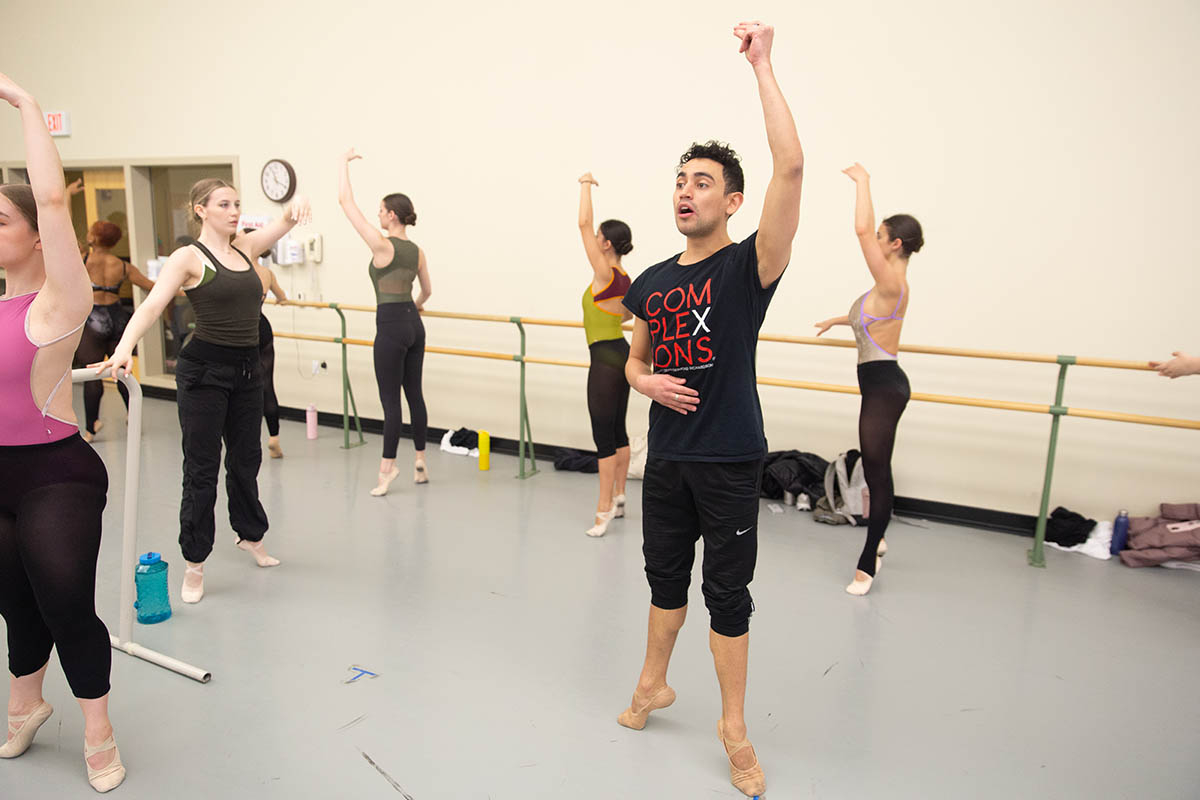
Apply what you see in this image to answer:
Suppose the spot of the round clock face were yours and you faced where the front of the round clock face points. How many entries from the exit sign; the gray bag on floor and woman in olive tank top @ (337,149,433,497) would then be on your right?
1

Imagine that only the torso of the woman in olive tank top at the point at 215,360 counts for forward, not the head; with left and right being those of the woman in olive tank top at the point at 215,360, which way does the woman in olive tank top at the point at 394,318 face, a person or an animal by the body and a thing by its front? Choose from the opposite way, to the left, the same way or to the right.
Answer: the opposite way

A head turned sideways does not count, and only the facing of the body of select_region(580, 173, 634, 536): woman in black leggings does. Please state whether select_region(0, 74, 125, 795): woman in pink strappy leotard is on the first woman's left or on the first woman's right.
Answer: on the first woman's left

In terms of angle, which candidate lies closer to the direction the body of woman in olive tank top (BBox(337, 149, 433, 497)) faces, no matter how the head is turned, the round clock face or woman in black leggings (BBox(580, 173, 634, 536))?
the round clock face

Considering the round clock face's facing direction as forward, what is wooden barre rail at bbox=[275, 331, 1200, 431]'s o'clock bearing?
The wooden barre rail is roughly at 9 o'clock from the round clock face.

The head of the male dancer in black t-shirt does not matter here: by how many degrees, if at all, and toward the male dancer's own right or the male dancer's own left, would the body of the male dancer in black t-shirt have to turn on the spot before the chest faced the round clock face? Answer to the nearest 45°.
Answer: approximately 90° to the male dancer's own right

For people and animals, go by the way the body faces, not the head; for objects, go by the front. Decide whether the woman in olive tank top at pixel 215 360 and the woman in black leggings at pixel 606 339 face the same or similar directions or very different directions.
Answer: very different directions

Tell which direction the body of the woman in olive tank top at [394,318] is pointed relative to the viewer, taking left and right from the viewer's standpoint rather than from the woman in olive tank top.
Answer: facing away from the viewer and to the left of the viewer
